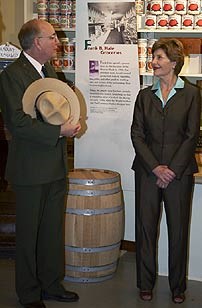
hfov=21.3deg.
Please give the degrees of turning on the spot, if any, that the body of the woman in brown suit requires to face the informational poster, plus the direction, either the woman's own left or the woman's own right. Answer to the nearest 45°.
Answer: approximately 135° to the woman's own right

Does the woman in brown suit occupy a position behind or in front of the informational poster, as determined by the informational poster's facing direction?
in front

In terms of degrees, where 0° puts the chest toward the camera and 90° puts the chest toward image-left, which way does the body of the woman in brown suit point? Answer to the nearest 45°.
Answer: approximately 0°

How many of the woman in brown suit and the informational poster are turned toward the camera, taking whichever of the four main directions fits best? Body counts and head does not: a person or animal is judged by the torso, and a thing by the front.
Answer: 2

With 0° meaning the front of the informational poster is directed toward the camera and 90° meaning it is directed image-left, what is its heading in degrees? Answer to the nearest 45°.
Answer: approximately 0°
